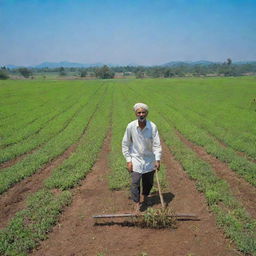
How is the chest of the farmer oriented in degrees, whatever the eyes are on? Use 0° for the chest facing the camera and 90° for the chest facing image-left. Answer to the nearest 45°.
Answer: approximately 0°

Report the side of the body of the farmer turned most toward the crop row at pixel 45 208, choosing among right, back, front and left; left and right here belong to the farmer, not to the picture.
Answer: right

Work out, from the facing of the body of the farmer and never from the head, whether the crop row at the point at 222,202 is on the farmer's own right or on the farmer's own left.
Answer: on the farmer's own left

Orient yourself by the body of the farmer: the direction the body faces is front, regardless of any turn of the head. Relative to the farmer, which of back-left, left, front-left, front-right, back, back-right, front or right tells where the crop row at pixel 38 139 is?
back-right

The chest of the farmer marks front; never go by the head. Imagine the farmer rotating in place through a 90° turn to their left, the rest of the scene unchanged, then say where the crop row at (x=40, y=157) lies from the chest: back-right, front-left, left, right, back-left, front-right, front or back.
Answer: back-left
